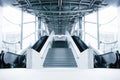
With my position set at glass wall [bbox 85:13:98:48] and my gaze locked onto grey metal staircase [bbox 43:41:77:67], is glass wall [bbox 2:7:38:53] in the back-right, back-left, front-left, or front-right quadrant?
front-right

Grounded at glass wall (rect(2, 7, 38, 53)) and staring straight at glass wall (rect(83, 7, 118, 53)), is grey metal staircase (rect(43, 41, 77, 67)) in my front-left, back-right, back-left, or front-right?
front-right

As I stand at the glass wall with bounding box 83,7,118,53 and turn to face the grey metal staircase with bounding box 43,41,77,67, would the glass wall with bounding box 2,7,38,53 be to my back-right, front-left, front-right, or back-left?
front-right
